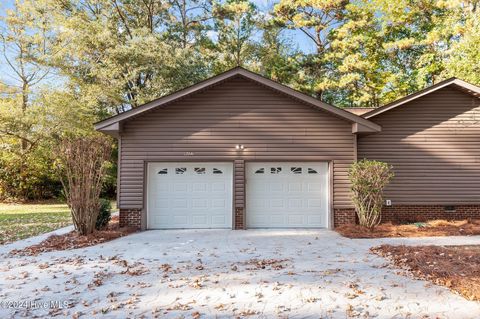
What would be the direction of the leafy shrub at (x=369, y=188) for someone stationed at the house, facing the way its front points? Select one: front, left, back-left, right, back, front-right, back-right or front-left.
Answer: left

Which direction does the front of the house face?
toward the camera

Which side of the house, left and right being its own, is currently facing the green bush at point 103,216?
right

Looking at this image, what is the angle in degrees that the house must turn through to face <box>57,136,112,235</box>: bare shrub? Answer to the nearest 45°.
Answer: approximately 45° to its right

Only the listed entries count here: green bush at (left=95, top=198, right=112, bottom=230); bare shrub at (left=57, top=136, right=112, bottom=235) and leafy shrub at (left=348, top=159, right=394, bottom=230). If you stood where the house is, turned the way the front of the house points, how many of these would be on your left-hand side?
1
